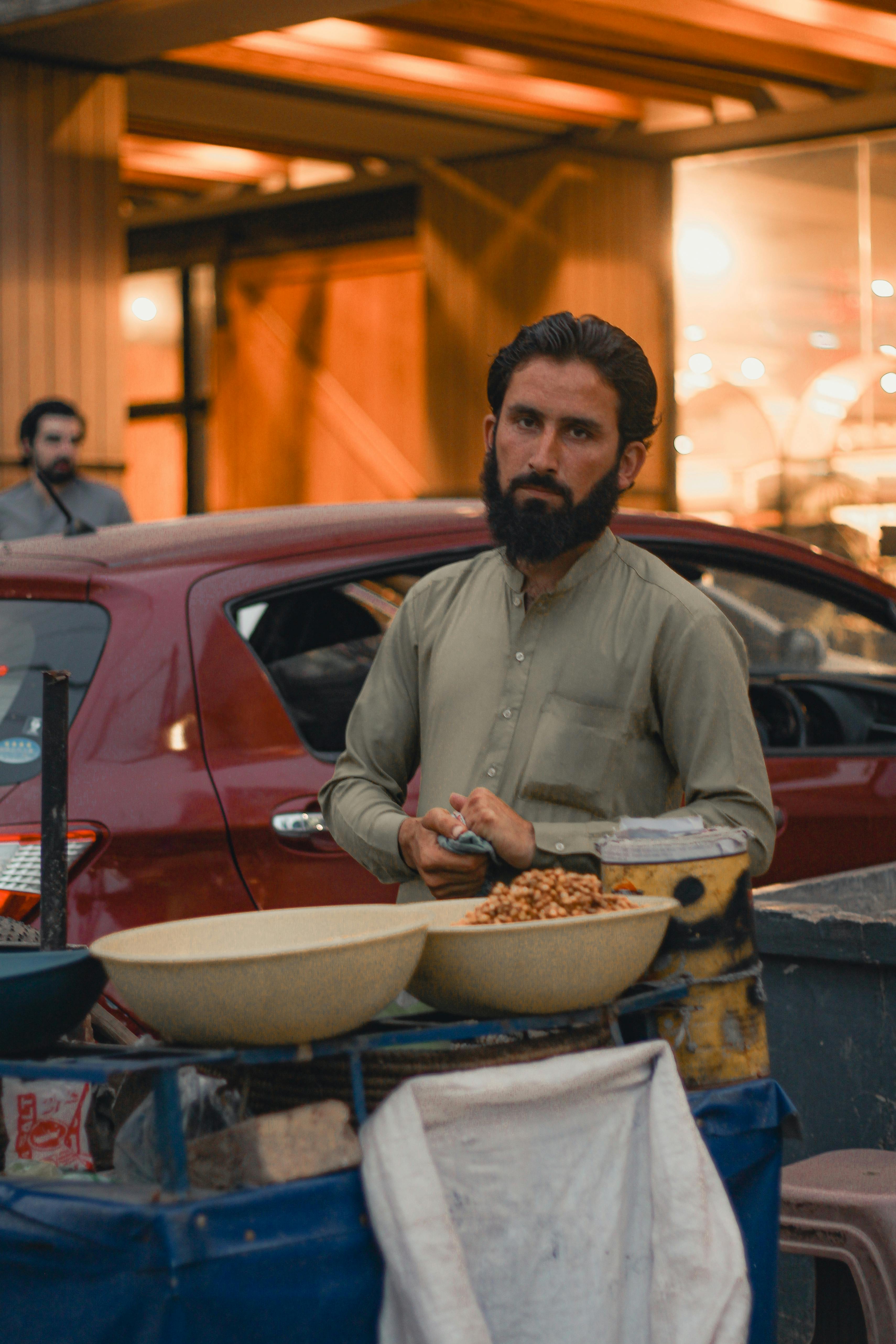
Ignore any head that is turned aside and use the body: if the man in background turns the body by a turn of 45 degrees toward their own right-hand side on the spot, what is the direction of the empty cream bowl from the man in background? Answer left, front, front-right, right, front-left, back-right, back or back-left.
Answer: front

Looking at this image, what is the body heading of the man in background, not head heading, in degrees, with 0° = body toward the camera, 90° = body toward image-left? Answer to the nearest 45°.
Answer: approximately 315°

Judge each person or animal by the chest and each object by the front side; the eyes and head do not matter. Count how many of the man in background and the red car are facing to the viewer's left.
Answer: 0

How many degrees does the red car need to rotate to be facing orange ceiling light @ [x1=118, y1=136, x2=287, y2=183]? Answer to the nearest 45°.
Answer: approximately 45° to its left

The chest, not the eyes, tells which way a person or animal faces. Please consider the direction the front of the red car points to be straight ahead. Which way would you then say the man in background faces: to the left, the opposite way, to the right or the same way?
to the right

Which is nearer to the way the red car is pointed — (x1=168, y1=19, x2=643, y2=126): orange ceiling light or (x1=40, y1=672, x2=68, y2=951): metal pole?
the orange ceiling light

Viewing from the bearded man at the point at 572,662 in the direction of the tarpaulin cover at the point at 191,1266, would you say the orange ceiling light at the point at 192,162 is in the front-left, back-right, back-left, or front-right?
back-right

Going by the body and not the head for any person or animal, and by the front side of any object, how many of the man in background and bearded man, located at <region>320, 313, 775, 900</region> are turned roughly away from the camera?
0

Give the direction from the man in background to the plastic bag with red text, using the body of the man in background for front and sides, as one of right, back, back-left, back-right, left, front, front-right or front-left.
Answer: front-right

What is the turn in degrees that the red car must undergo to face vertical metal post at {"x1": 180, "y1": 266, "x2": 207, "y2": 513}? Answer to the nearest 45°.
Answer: approximately 45° to its left

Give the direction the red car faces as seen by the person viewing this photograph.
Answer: facing away from the viewer and to the right of the viewer

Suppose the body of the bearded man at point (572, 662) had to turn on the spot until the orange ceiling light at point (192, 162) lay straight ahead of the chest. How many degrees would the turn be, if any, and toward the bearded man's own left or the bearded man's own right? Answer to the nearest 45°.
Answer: approximately 135° to the bearded man's own right

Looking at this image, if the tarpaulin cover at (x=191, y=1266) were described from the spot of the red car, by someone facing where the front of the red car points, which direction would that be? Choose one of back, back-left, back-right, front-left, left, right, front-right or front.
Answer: back-right

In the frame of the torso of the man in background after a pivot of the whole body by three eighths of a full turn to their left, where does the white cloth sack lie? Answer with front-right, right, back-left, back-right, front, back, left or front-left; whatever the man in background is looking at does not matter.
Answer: back
